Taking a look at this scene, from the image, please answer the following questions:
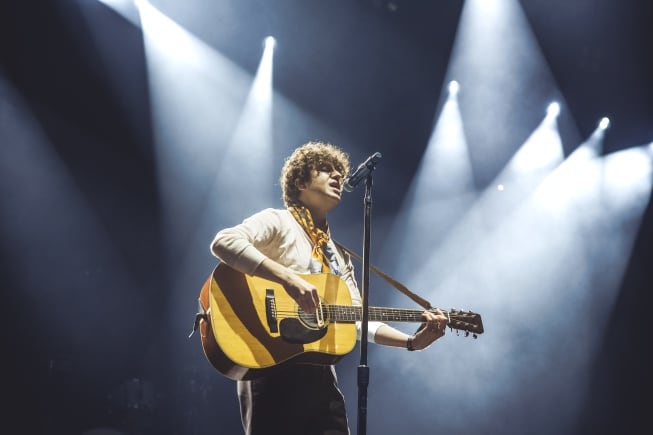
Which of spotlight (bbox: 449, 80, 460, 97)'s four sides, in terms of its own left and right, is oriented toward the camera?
front

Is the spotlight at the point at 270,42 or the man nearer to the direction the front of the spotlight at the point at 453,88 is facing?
the man

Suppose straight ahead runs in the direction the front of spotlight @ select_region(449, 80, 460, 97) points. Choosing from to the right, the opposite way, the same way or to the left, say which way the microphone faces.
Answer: to the right

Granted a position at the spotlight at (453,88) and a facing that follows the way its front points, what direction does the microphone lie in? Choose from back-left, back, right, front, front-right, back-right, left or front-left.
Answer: front

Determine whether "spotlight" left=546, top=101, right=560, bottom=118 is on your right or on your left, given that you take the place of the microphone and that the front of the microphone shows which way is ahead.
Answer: on your right

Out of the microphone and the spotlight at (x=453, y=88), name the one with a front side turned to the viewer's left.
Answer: the microphone

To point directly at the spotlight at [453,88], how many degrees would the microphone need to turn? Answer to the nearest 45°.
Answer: approximately 90° to its right

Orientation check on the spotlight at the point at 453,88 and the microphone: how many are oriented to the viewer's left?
1

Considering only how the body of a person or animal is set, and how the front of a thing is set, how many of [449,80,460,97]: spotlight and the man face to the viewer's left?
0

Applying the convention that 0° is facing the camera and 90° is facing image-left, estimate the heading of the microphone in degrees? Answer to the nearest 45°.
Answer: approximately 90°

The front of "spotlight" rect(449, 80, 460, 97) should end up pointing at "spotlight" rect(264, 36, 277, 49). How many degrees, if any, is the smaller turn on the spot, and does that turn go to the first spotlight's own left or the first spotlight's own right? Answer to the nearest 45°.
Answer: approximately 45° to the first spotlight's own right

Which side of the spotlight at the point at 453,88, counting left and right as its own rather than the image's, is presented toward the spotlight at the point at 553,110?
left

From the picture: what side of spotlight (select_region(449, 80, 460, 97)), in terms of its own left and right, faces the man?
front

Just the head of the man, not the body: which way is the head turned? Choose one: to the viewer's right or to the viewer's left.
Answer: to the viewer's right
